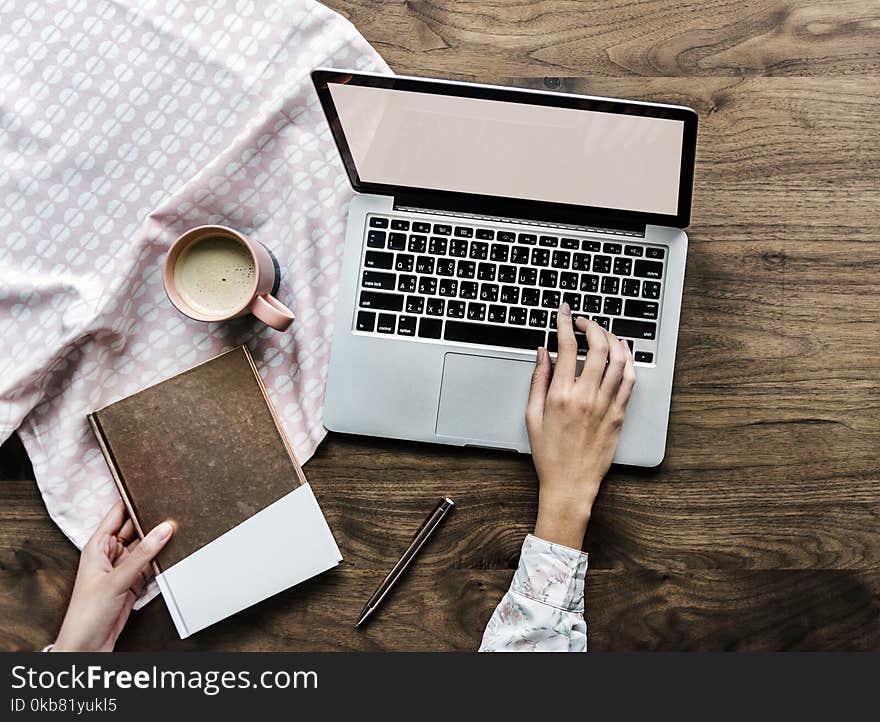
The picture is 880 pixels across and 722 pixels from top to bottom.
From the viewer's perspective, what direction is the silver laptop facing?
toward the camera
